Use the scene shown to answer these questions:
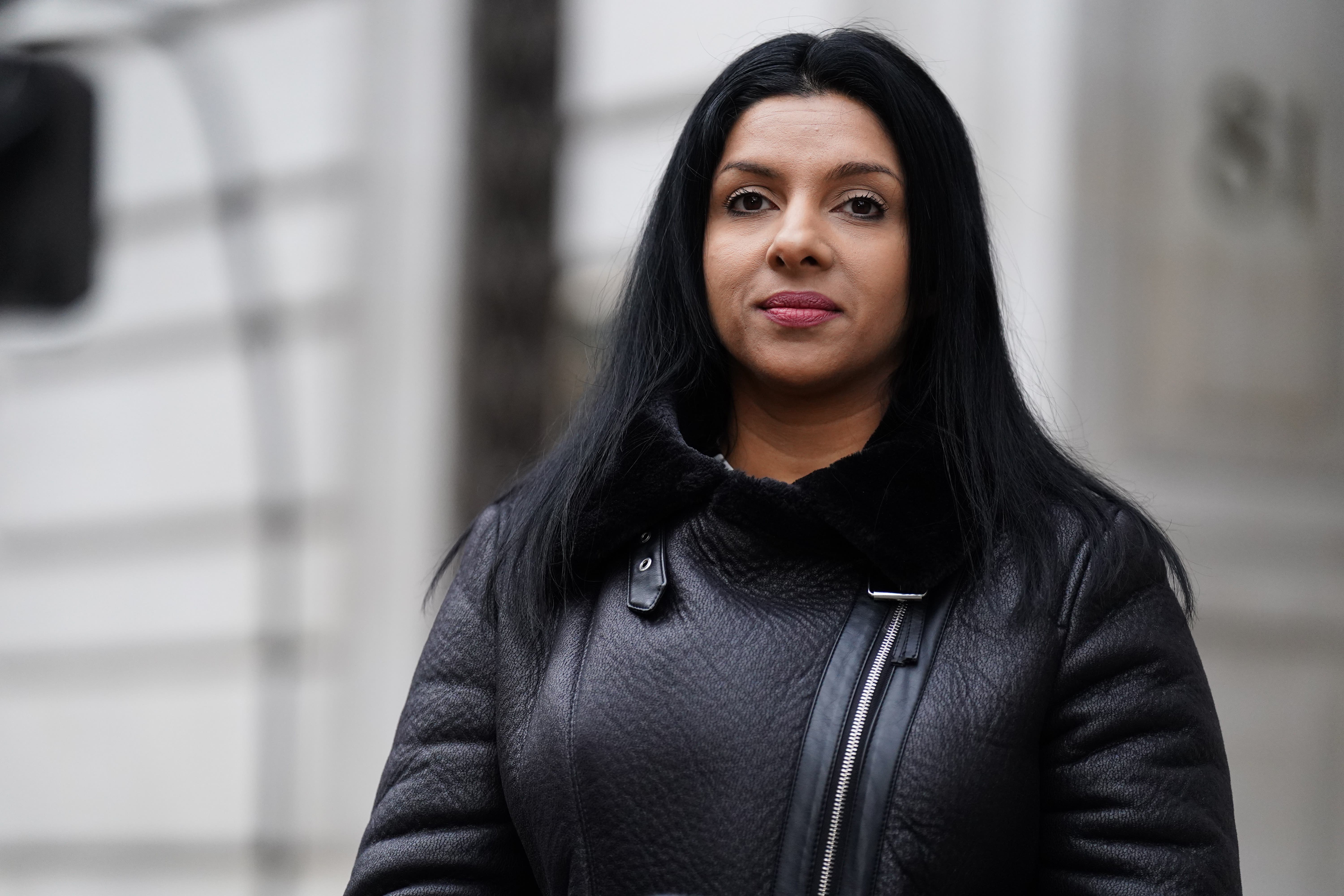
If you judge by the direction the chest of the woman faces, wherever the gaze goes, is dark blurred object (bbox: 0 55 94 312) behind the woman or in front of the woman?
behind

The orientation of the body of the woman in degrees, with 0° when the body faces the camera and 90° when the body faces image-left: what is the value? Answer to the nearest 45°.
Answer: approximately 0°
